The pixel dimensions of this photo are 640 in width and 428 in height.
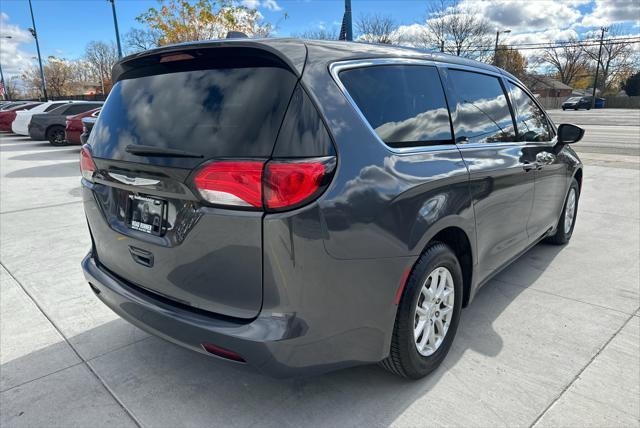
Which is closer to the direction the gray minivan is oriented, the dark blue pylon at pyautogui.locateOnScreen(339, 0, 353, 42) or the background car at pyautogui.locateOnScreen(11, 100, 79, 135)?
the dark blue pylon

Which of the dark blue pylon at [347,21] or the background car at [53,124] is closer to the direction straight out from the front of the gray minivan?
the dark blue pylon

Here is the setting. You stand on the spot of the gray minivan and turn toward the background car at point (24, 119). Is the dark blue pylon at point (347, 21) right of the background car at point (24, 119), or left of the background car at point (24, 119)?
right

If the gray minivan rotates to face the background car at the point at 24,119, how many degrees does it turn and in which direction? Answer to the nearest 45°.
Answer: approximately 90° to its left

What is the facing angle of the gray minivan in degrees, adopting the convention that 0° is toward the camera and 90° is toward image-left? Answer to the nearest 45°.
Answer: approximately 225°

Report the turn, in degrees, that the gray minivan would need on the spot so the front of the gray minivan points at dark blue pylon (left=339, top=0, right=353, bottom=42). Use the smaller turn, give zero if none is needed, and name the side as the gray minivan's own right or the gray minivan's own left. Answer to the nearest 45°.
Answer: approximately 45° to the gray minivan's own left

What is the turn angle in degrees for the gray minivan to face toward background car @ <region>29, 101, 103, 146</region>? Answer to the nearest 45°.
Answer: approximately 90° to its left
